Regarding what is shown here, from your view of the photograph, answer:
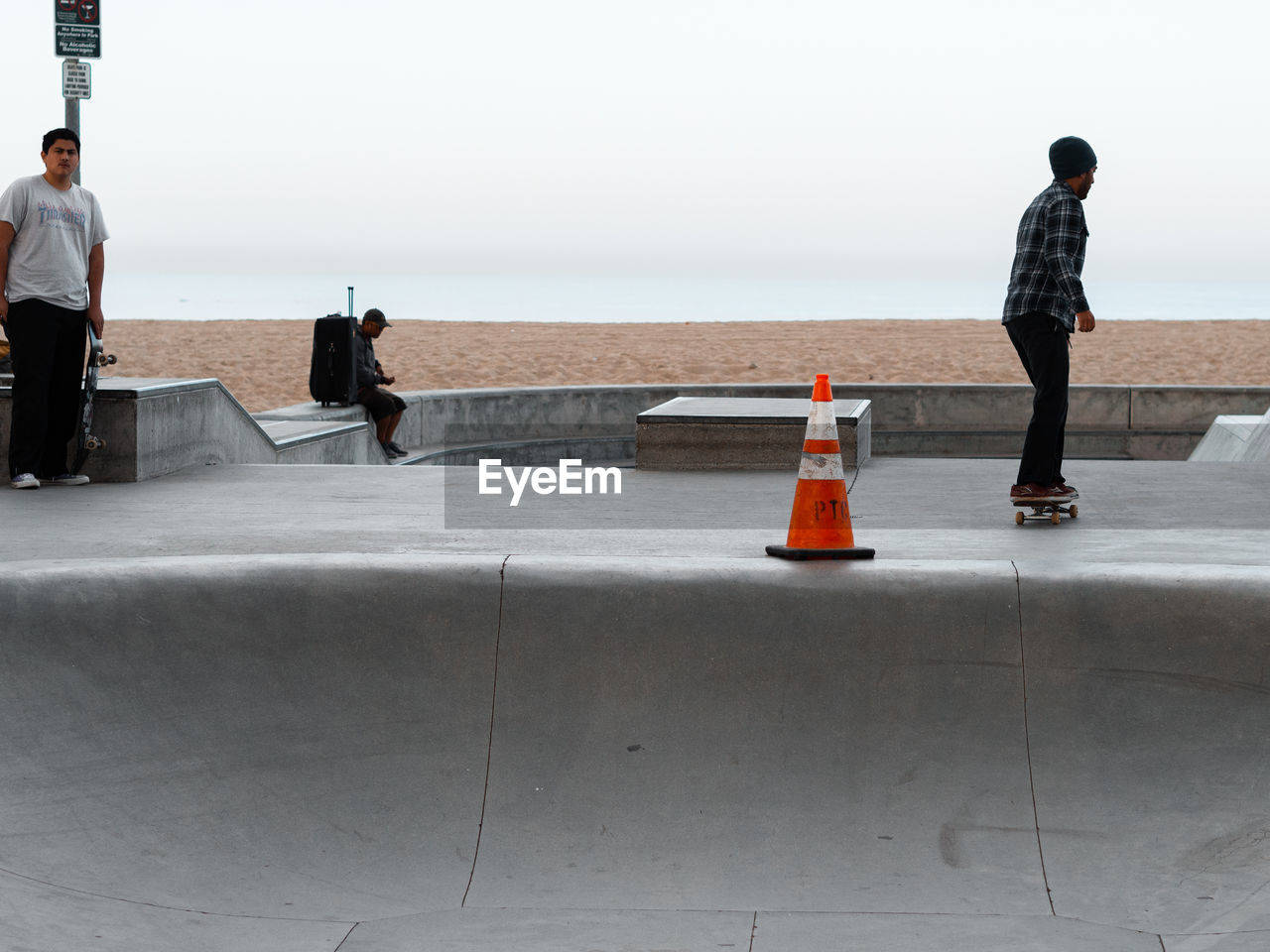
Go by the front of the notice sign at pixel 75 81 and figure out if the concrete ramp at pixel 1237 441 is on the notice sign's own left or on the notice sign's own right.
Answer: on the notice sign's own left

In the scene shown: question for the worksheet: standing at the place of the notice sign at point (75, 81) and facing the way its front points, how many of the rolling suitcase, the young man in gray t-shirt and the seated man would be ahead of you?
1

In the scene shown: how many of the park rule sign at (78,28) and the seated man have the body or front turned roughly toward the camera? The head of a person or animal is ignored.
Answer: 1

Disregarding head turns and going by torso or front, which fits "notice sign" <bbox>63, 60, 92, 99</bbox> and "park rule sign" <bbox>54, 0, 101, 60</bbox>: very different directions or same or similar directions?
same or similar directions

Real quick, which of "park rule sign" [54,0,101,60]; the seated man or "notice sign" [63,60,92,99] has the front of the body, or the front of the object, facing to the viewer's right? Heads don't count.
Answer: the seated man

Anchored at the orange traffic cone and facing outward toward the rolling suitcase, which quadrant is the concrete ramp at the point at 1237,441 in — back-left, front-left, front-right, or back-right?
front-right

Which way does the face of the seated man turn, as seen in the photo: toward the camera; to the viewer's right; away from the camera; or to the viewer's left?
to the viewer's right

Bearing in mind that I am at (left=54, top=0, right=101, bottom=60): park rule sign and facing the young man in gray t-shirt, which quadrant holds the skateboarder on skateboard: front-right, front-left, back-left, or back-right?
front-left

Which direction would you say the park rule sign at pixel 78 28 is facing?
toward the camera

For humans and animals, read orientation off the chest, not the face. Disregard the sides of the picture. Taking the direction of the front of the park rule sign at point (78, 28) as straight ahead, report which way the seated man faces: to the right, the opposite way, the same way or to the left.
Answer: to the left

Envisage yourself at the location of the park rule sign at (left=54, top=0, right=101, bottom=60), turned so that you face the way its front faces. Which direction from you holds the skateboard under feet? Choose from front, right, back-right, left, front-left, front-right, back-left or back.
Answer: front-left

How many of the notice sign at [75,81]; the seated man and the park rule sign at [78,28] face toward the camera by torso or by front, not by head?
2

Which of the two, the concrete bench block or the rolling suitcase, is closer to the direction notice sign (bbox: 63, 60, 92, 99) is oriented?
the concrete bench block

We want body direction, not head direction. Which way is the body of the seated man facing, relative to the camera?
to the viewer's right

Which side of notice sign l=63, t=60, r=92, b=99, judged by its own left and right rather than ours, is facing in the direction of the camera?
front

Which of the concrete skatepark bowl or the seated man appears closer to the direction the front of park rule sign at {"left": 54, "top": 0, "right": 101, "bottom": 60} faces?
the concrete skatepark bowl

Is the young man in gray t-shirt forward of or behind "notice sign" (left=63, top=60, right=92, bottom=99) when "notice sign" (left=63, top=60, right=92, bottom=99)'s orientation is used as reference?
forward
